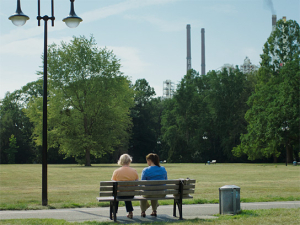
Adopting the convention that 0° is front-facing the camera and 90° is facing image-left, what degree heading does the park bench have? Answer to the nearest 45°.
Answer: approximately 180°

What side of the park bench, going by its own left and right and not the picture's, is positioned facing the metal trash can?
right
